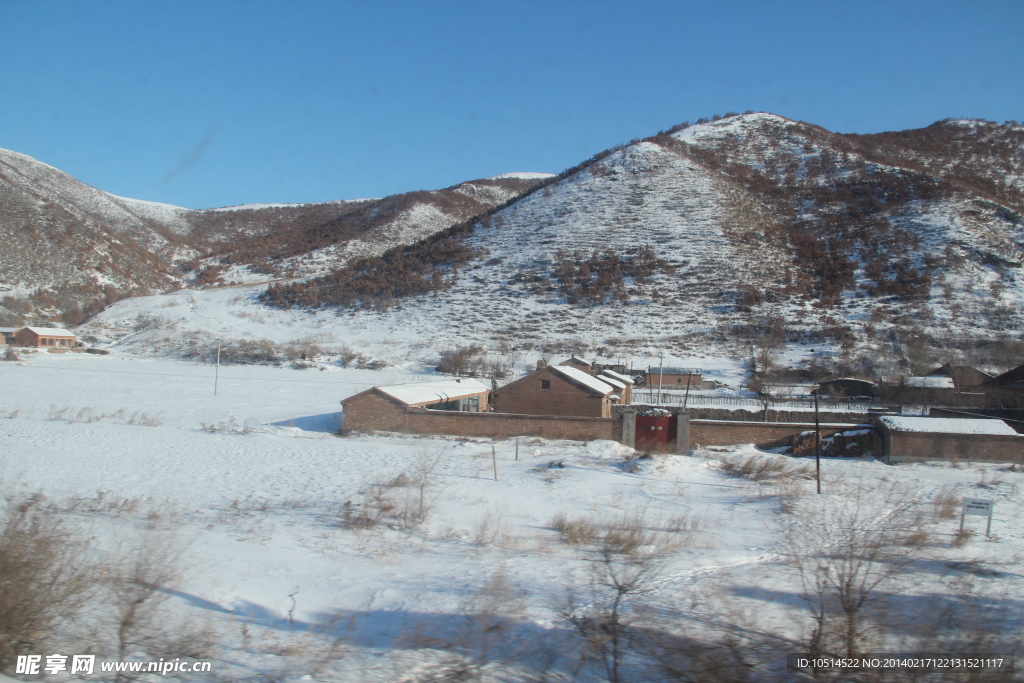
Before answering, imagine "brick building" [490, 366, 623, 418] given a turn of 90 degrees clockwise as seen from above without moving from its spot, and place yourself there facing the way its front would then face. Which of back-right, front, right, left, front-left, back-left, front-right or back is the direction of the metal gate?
front-left

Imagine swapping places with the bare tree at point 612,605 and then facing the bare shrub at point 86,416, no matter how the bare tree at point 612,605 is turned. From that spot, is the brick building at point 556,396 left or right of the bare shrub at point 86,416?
right

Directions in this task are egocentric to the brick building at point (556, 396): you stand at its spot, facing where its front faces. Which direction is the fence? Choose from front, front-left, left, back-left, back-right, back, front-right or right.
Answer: front-left

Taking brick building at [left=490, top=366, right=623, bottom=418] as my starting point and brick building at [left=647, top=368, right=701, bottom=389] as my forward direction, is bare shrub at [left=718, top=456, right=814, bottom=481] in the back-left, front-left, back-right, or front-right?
back-right

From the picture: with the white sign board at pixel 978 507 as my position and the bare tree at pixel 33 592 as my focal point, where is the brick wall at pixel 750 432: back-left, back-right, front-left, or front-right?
back-right

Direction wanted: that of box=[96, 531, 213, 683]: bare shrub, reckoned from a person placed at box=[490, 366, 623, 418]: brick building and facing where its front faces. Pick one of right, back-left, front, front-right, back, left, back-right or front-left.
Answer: right

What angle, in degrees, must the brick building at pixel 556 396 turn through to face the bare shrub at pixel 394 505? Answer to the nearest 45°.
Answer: approximately 90° to its right
